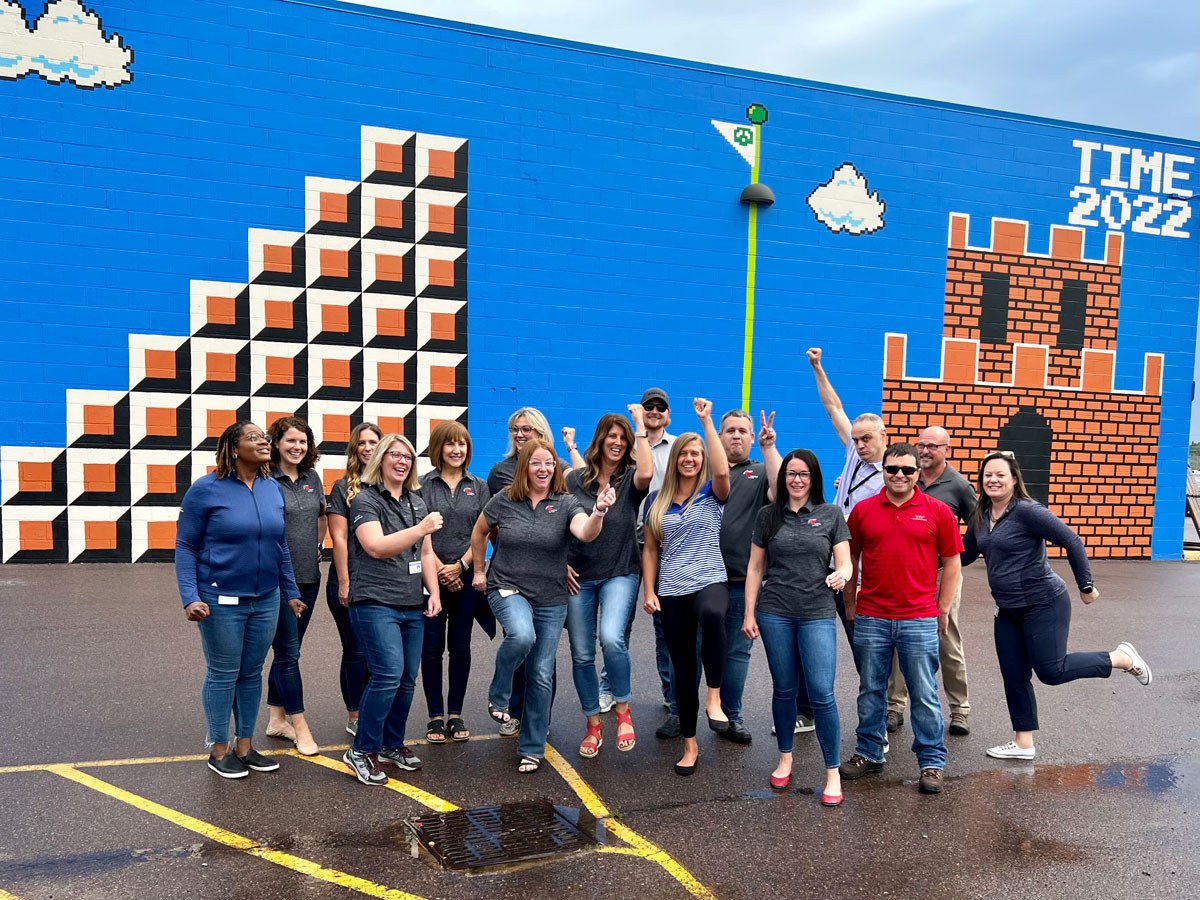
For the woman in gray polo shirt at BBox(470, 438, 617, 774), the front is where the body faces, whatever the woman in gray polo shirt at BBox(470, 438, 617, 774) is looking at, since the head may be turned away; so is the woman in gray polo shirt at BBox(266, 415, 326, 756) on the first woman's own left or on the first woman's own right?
on the first woman's own right

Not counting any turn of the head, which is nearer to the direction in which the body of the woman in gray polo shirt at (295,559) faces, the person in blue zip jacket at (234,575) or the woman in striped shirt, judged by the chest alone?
the person in blue zip jacket

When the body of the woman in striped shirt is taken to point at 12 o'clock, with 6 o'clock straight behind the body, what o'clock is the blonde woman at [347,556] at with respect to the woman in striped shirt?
The blonde woman is roughly at 3 o'clock from the woman in striped shirt.

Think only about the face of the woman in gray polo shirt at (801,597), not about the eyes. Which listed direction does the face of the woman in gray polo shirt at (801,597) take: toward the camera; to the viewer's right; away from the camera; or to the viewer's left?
toward the camera

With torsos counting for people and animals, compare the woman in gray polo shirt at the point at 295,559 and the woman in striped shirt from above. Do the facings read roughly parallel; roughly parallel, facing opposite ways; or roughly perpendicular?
roughly parallel

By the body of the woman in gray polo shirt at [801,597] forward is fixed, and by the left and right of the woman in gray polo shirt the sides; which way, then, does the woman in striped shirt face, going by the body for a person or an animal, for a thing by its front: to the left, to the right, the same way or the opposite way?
the same way

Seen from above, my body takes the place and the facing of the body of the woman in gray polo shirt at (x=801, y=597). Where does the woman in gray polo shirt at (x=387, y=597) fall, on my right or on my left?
on my right

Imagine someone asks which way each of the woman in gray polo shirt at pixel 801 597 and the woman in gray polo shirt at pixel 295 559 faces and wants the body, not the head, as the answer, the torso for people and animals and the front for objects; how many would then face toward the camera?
2

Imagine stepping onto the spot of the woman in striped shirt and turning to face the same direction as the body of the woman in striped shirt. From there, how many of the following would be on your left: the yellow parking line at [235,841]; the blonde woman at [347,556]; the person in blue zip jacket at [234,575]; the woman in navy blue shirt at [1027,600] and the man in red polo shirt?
2

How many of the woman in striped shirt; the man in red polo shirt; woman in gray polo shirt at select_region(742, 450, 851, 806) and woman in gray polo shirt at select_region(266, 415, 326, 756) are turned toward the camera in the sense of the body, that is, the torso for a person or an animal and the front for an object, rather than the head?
4

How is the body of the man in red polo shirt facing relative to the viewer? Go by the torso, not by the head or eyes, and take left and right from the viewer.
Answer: facing the viewer

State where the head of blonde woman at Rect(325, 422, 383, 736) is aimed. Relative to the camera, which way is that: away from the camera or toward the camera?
toward the camera

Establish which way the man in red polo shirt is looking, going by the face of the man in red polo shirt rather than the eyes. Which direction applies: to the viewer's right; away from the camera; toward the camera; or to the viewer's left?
toward the camera

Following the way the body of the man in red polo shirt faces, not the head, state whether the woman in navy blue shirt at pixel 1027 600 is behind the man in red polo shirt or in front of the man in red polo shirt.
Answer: behind

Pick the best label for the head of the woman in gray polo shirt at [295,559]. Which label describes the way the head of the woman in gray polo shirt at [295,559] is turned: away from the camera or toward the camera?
toward the camera

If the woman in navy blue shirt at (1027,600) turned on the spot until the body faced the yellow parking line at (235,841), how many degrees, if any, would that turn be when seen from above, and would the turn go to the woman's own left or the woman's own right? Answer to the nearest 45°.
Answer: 0° — they already face it

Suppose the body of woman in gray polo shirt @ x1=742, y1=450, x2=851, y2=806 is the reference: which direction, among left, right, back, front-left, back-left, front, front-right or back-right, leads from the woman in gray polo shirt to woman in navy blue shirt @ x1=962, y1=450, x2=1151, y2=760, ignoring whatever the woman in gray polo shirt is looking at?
back-left

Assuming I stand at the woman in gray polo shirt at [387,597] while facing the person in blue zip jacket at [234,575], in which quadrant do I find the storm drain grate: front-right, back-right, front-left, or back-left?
back-left

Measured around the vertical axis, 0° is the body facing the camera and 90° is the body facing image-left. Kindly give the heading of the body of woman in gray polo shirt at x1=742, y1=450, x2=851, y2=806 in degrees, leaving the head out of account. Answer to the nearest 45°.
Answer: approximately 0°

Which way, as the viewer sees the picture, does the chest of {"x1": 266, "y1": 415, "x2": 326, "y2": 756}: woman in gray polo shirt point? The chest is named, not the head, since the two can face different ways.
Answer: toward the camera
